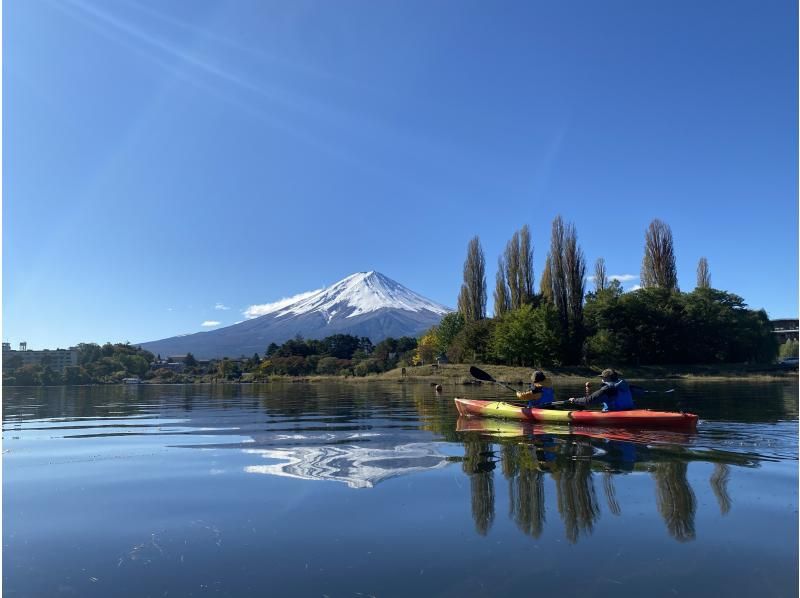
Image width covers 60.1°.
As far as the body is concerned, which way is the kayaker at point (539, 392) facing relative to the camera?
to the viewer's left

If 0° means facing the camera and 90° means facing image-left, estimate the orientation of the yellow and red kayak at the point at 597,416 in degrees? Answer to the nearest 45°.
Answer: approximately 90°

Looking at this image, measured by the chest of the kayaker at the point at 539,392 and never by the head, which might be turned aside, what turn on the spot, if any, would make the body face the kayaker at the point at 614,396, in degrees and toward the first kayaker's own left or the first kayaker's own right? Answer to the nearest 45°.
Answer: approximately 135° to the first kayaker's own left
